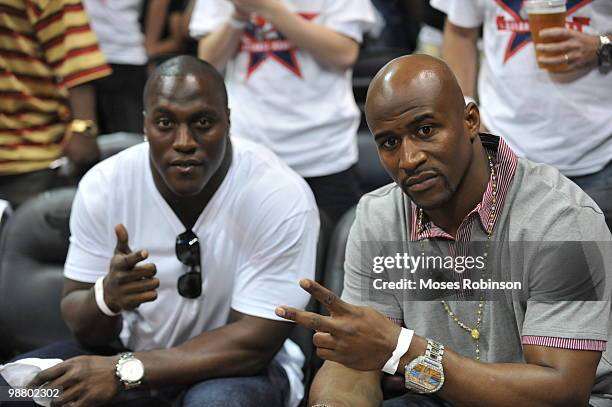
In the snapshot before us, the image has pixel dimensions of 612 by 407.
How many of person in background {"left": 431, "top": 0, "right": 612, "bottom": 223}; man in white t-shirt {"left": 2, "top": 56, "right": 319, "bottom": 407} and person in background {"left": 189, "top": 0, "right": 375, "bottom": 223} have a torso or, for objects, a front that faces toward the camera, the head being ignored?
3

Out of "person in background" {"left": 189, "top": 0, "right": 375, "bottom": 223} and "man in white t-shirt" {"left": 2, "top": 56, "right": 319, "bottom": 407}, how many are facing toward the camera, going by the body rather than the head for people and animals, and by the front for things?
2

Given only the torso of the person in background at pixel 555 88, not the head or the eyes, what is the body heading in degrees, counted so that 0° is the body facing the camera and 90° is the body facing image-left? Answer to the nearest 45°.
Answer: approximately 0°

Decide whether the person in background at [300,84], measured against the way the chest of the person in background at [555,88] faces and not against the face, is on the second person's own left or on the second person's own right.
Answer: on the second person's own right

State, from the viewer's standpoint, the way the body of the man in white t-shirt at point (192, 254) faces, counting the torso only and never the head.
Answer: toward the camera

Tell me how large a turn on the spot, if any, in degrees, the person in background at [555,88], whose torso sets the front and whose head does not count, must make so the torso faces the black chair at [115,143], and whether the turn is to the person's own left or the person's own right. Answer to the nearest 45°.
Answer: approximately 90° to the person's own right

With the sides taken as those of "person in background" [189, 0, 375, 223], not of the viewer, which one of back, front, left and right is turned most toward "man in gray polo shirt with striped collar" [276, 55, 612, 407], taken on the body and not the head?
front

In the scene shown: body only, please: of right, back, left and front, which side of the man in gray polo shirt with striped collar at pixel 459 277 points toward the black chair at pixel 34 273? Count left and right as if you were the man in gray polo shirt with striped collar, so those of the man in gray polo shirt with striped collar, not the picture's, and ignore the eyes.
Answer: right

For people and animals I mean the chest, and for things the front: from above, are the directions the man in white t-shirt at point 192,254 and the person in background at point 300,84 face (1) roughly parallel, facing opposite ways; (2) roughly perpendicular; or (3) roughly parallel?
roughly parallel

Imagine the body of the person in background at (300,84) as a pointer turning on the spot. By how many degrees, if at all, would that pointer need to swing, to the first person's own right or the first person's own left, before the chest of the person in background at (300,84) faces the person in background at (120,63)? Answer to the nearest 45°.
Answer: approximately 135° to the first person's own right

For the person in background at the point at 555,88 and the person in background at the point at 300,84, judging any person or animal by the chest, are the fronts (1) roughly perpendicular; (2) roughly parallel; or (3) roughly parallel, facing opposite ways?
roughly parallel

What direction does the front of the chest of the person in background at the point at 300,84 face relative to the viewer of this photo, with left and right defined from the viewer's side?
facing the viewer

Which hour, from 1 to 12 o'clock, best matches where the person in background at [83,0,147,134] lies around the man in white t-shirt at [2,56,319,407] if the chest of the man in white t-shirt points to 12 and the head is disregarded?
The person in background is roughly at 6 o'clock from the man in white t-shirt.

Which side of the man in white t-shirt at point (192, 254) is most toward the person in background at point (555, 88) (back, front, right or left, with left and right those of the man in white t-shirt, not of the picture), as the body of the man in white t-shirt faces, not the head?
left

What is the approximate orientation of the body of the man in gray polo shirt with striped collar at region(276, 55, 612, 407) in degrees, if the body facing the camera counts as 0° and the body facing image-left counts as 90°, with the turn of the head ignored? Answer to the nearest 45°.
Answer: approximately 45°
